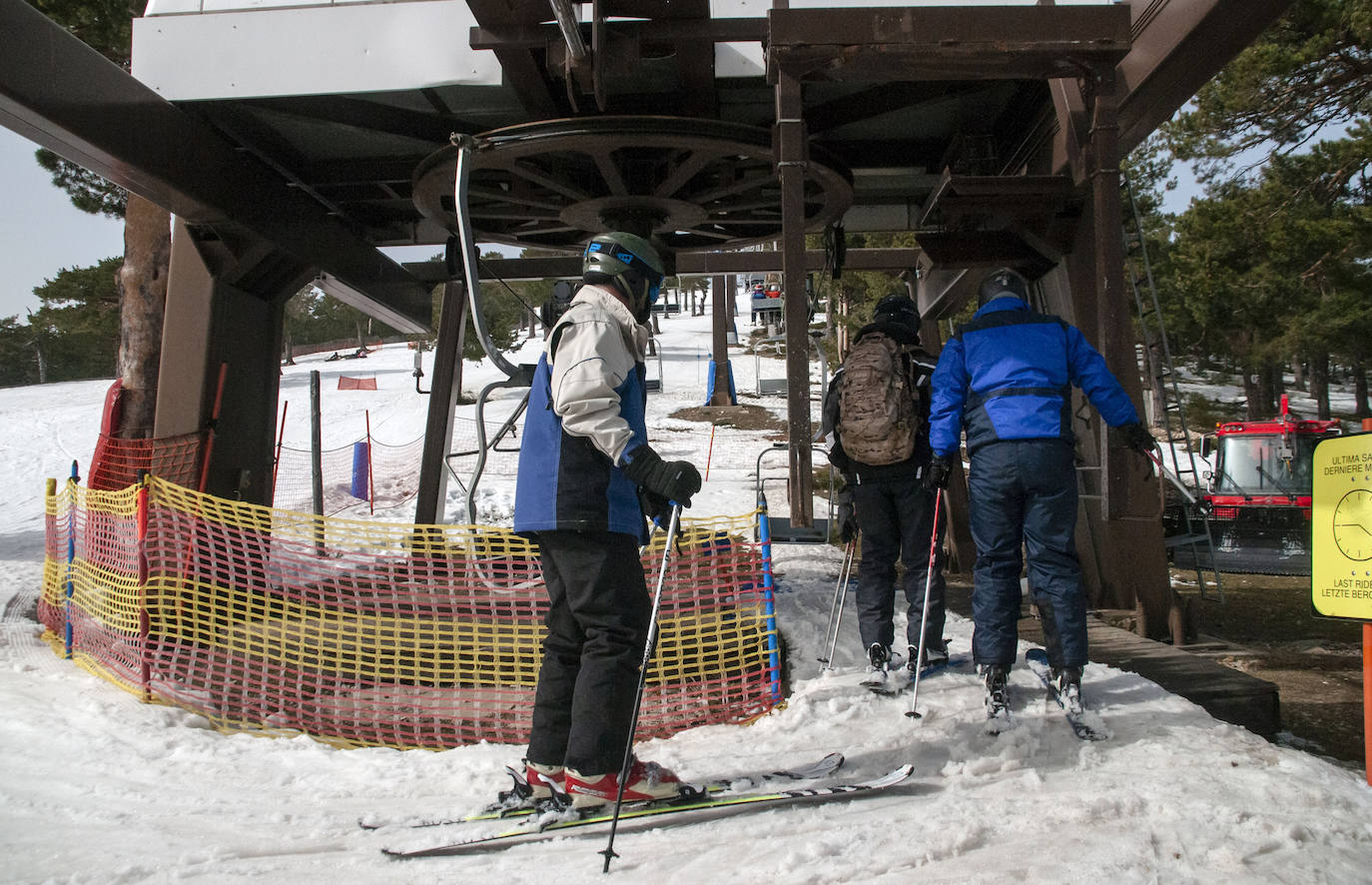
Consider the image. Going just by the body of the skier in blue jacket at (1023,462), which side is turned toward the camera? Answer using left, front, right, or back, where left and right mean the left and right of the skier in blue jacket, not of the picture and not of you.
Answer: back

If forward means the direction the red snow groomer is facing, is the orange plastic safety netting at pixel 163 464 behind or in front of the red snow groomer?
in front

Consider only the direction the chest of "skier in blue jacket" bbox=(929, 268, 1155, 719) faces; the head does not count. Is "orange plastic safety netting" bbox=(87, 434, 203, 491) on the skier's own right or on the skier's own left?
on the skier's own left

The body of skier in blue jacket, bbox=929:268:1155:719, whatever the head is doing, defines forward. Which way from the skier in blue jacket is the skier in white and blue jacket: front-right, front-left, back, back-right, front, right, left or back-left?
back-left

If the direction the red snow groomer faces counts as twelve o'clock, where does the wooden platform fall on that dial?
The wooden platform is roughly at 12 o'clock from the red snow groomer.

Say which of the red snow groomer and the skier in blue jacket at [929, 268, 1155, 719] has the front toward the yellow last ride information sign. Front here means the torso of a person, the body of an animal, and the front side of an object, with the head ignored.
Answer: the red snow groomer

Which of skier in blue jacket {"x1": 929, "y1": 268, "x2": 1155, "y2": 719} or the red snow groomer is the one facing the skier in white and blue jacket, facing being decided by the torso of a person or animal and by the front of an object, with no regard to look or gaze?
the red snow groomer

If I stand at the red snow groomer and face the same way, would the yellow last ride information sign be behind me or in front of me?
in front

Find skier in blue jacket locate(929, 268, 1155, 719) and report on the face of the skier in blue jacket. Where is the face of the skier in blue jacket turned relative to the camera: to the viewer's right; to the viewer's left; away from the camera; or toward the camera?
away from the camera

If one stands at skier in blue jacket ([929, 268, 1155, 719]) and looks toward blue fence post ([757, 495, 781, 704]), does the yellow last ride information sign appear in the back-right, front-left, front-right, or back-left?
back-left

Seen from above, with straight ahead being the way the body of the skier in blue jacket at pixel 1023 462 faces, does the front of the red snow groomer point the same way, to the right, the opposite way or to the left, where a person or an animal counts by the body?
the opposite way

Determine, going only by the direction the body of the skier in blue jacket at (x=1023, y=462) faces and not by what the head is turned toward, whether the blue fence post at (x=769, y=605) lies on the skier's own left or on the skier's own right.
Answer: on the skier's own left
